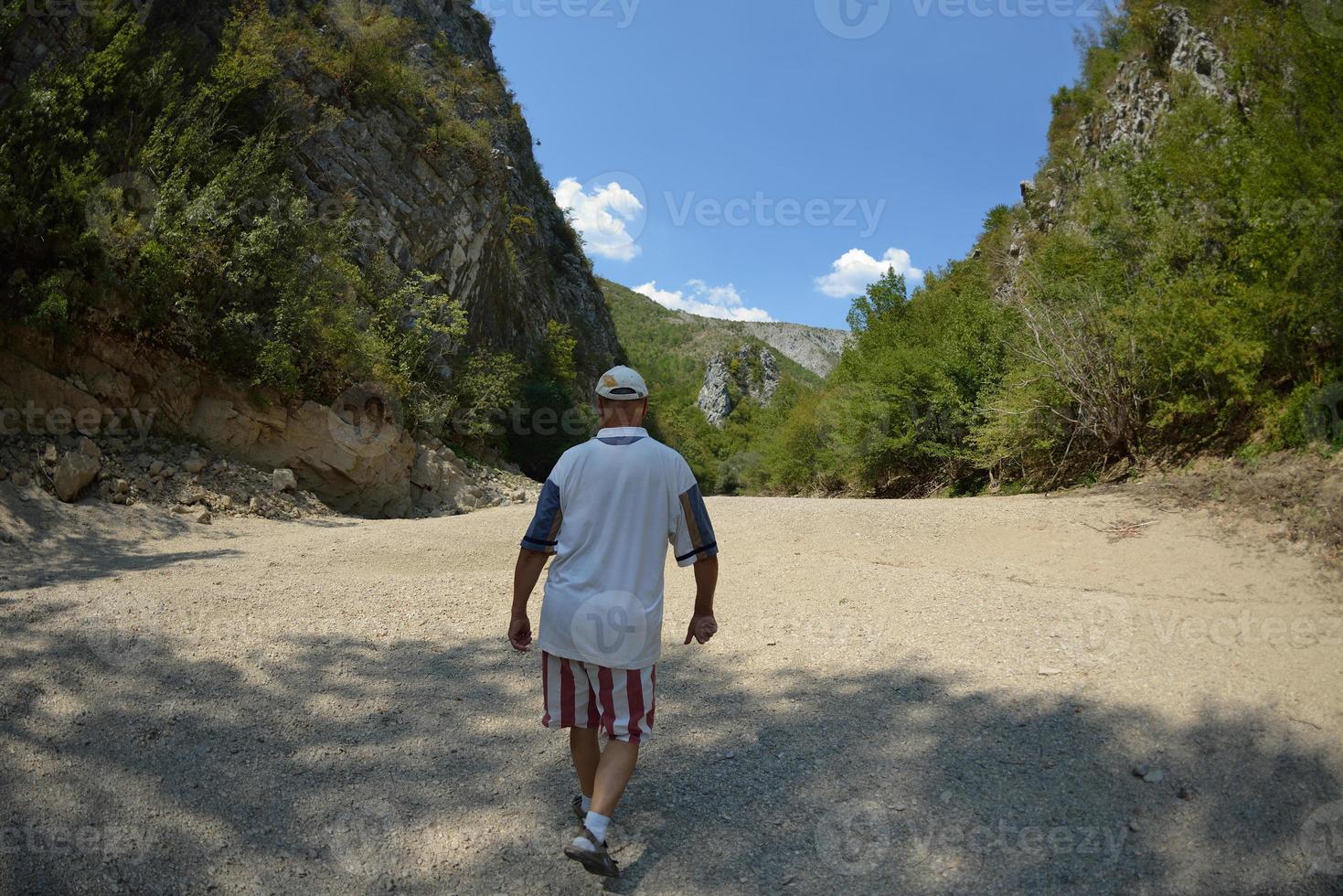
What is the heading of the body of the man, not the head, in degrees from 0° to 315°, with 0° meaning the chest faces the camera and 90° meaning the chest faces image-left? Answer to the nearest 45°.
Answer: approximately 180°

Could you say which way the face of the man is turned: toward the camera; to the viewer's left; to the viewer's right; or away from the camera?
away from the camera

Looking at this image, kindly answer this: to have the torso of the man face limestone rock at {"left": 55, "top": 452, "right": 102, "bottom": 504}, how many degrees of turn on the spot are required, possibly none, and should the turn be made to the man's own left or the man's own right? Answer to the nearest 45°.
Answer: approximately 45° to the man's own left
